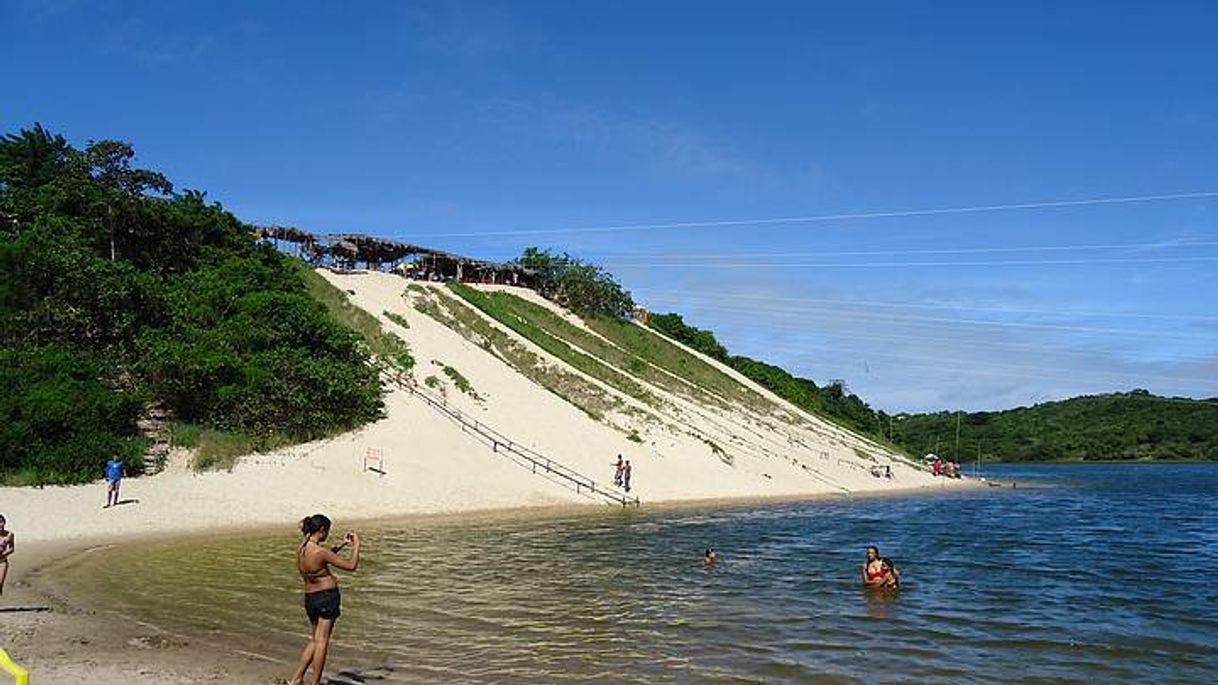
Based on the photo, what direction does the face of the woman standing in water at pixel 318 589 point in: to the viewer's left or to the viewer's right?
to the viewer's right

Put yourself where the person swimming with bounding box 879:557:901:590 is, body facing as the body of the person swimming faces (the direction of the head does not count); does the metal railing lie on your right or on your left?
on your right

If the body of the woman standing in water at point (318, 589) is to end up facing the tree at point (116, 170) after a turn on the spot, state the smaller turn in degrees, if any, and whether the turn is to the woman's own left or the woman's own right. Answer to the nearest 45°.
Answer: approximately 45° to the woman's own left

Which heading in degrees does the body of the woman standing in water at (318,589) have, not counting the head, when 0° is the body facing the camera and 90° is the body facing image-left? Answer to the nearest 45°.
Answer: approximately 225°

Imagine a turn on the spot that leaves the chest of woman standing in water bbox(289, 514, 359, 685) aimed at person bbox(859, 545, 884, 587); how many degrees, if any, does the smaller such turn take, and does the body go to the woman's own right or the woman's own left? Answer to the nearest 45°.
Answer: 0° — they already face them

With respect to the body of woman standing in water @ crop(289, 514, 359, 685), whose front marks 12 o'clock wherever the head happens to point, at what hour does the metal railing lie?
The metal railing is roughly at 11 o'clock from the woman standing in water.

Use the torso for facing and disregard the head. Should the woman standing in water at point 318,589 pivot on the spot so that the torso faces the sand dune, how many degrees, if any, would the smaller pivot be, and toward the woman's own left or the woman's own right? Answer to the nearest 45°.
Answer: approximately 45° to the woman's own left
